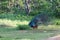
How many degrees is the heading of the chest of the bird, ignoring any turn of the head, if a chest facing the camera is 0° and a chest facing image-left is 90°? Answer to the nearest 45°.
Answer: approximately 90°
